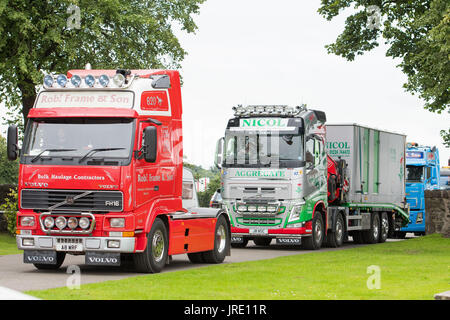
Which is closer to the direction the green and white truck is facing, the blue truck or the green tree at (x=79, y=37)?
the green tree

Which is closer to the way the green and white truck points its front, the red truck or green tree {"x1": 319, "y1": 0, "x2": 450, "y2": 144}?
the red truck

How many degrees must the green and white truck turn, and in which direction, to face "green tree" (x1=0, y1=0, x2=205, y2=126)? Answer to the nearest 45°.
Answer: approximately 90° to its right

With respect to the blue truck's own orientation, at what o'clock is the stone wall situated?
The stone wall is roughly at 10 o'clock from the blue truck.

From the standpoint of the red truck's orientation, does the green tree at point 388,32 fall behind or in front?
behind

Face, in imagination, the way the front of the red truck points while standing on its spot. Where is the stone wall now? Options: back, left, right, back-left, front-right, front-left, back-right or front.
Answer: back
